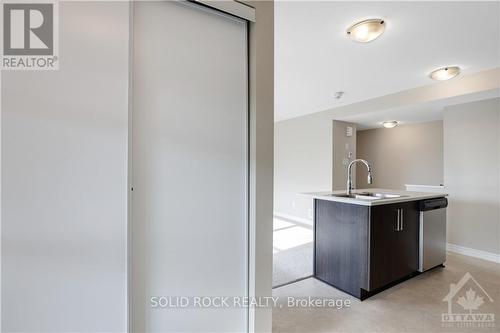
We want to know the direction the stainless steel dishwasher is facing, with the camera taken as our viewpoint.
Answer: facing the viewer and to the right of the viewer
